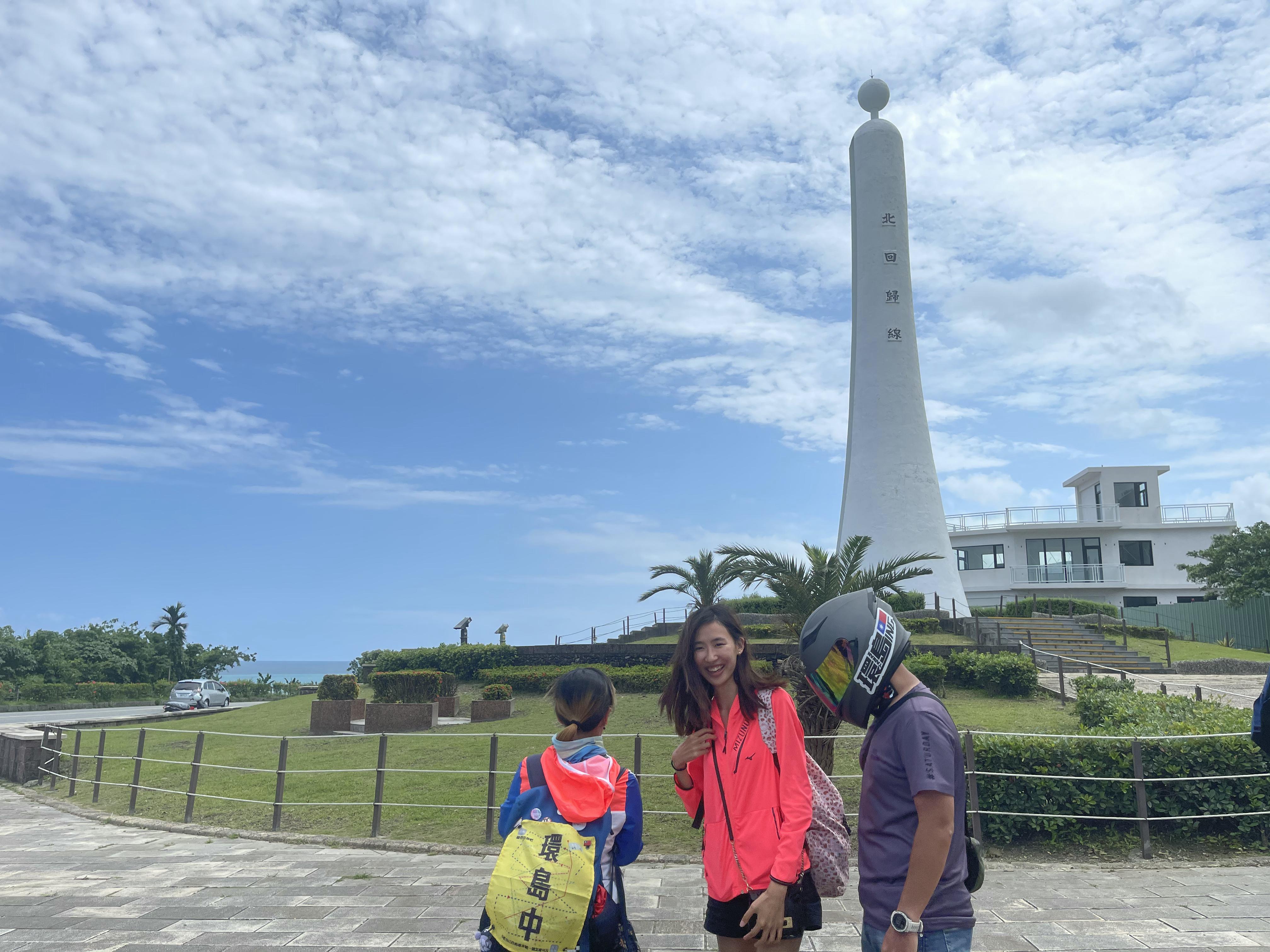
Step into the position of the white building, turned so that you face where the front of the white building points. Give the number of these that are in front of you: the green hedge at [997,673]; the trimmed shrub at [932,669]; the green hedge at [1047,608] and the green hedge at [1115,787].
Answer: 4

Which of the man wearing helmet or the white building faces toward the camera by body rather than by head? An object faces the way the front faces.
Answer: the white building

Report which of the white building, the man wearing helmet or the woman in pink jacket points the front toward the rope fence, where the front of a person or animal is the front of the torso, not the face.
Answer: the white building

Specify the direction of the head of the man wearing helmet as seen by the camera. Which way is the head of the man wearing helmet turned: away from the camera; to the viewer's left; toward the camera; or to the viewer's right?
to the viewer's left

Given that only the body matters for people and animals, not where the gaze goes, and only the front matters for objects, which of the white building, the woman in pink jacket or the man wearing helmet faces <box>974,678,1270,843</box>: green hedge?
the white building

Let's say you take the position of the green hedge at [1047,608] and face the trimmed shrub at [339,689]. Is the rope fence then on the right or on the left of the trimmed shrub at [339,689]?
left

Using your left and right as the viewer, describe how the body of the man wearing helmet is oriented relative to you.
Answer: facing to the left of the viewer

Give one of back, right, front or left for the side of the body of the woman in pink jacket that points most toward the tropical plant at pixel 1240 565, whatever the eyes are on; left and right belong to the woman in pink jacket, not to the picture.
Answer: back

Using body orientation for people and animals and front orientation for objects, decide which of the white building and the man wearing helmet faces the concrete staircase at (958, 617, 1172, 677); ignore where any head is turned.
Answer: the white building

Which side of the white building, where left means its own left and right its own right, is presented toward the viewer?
front

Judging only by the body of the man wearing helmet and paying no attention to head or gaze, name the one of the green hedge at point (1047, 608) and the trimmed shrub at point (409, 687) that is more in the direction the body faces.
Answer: the trimmed shrub

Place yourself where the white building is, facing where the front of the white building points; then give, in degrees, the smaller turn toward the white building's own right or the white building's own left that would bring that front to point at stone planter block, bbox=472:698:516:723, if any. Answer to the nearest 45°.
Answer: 0° — it already faces it

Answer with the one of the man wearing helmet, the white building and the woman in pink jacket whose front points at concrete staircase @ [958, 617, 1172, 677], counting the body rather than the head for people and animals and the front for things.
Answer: the white building

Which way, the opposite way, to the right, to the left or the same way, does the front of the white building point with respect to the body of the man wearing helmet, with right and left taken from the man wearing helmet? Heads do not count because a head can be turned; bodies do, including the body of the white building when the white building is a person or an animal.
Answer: to the left

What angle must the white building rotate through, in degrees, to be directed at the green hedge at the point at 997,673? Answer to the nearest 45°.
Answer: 0° — it already faces it

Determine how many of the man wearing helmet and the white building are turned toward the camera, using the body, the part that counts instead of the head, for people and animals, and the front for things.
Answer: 1
